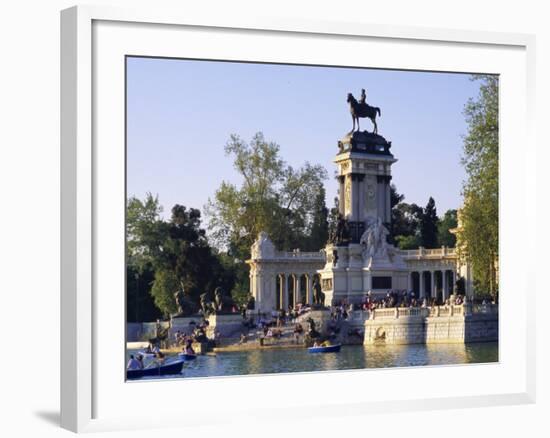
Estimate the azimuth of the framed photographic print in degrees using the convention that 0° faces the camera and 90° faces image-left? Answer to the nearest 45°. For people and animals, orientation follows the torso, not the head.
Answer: approximately 315°
